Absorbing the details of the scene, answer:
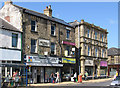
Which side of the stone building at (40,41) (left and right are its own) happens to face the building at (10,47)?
right

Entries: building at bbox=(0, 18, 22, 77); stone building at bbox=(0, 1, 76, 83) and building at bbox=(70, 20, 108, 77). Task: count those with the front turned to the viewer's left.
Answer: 0

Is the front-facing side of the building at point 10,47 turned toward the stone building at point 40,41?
no

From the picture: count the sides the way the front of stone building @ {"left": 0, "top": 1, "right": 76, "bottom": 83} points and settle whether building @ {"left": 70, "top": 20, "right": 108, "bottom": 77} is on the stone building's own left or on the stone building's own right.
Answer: on the stone building's own left

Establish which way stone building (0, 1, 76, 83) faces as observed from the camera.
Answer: facing the viewer and to the right of the viewer

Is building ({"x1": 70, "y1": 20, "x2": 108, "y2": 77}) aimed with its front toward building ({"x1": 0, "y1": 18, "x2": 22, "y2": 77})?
no

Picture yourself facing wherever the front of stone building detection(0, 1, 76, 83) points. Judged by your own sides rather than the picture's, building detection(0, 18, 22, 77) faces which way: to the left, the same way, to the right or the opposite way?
the same way

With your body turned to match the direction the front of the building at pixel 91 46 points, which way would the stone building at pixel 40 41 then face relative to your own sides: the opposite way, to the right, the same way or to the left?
the same way

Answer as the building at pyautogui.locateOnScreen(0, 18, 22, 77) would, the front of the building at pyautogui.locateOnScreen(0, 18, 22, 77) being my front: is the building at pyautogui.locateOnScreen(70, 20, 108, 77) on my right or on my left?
on my left

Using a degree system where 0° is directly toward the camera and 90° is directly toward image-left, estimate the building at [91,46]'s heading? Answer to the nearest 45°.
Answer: approximately 315°

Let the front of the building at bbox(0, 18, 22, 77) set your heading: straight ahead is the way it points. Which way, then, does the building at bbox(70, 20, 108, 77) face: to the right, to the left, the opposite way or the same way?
the same way
